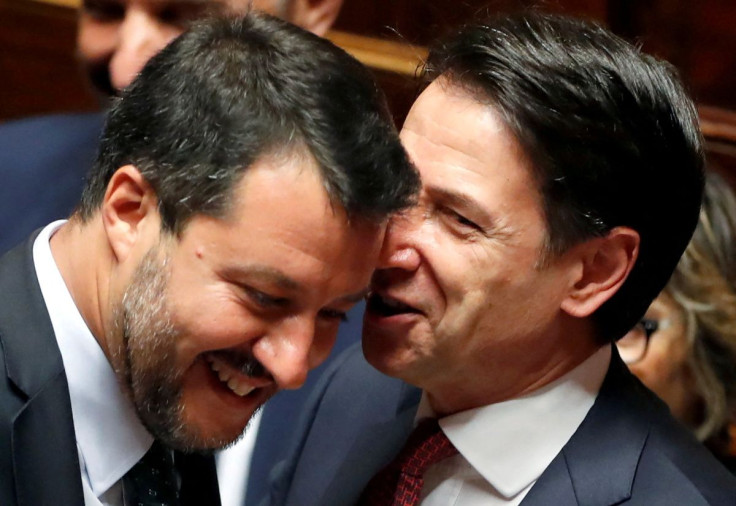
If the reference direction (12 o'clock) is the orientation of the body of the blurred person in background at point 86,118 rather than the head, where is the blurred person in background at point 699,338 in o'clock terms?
the blurred person in background at point 699,338 is roughly at 8 o'clock from the blurred person in background at point 86,118.

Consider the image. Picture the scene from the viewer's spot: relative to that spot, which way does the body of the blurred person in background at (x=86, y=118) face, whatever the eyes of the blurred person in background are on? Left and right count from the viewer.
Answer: facing the viewer and to the left of the viewer
